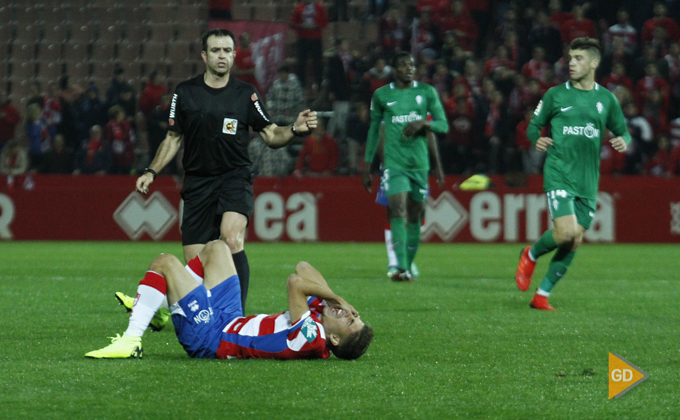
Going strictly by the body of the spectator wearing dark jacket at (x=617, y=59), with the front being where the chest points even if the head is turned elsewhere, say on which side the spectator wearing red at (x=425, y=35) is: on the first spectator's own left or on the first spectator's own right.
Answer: on the first spectator's own right

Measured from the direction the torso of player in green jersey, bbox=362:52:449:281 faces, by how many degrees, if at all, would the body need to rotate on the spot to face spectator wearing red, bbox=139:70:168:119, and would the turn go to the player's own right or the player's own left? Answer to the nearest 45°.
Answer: approximately 135° to the player's own right

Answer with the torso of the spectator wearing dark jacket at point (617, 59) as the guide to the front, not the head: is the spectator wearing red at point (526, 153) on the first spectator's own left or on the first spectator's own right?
on the first spectator's own right

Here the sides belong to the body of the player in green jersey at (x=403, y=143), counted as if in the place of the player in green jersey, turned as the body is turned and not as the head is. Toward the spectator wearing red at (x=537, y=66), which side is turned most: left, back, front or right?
back

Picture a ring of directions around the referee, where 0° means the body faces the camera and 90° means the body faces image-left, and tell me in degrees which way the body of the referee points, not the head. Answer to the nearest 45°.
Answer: approximately 0°

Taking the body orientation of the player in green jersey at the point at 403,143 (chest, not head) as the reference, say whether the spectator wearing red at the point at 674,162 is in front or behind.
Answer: behind
